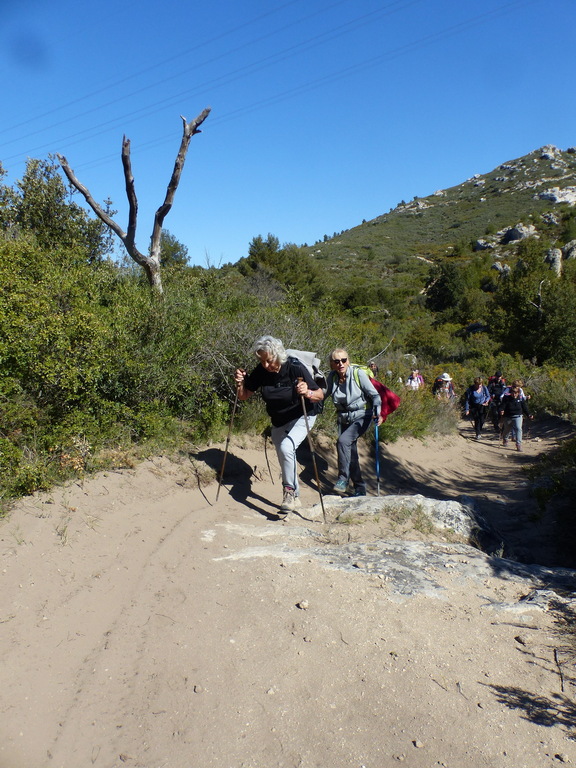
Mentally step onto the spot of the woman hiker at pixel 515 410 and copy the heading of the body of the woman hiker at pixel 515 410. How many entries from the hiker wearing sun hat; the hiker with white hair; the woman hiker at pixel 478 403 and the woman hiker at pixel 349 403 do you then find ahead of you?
2

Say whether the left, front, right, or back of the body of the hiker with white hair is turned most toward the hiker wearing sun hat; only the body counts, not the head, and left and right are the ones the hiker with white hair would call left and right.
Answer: back

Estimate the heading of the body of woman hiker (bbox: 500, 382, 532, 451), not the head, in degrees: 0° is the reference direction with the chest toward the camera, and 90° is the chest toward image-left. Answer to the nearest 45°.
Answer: approximately 0°

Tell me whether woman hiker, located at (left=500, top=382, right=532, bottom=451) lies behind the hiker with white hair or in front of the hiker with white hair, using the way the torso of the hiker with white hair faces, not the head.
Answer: behind

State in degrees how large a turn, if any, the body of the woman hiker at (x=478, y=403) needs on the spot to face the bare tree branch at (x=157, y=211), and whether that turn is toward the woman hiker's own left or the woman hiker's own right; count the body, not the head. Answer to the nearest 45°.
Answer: approximately 45° to the woman hiker's own right

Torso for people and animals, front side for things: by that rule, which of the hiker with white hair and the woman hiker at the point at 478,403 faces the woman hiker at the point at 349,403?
the woman hiker at the point at 478,403

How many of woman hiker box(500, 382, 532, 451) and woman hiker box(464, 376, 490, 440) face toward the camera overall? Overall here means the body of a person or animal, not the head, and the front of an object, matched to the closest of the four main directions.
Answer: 2

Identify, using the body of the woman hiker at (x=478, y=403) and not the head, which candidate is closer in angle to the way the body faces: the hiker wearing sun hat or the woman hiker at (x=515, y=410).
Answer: the woman hiker

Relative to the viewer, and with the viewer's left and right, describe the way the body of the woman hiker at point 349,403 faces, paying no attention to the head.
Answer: facing the viewer and to the left of the viewer

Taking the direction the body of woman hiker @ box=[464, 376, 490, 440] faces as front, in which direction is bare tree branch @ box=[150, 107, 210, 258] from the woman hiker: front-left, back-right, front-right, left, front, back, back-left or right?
front-right

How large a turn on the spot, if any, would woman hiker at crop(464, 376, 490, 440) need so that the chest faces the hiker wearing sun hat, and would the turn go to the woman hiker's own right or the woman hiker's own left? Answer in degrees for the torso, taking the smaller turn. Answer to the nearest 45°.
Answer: approximately 135° to the woman hiker's own right

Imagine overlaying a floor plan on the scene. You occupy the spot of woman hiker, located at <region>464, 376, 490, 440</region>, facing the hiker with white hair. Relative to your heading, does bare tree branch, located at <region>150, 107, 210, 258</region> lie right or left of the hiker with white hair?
right

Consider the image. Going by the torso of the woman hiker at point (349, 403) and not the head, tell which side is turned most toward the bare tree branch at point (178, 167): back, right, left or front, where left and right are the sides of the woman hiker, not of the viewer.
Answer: right

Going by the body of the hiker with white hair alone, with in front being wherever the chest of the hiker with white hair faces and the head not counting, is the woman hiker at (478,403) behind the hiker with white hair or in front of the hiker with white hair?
behind
